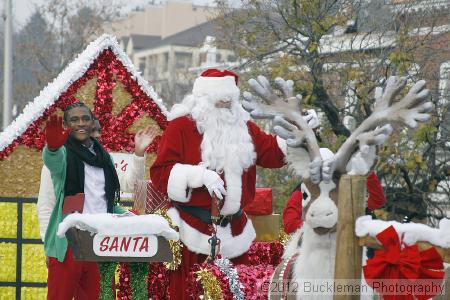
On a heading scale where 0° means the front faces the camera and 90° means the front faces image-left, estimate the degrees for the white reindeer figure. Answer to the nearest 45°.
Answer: approximately 0°

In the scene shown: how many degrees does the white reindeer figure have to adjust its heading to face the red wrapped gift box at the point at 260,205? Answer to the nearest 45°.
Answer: approximately 180°

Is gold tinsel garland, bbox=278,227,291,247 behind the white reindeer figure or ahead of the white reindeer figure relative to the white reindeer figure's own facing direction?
behind

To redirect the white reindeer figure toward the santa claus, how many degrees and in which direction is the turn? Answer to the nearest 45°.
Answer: approximately 135° to its right

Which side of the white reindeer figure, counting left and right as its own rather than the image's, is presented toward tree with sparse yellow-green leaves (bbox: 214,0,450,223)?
back
